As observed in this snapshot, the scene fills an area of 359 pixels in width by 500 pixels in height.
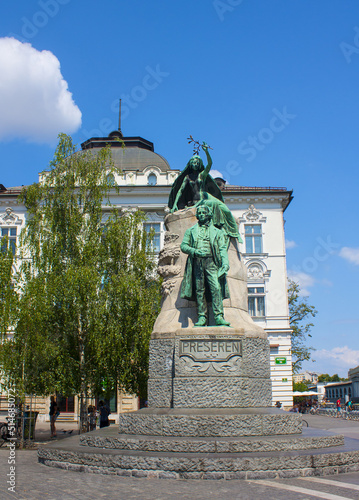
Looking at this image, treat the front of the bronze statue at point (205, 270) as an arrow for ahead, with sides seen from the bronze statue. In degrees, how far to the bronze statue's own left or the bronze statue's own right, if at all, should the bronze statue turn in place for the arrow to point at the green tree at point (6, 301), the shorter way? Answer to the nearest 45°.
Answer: approximately 135° to the bronze statue's own right

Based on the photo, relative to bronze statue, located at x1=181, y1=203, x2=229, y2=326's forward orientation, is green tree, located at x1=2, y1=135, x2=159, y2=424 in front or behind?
behind

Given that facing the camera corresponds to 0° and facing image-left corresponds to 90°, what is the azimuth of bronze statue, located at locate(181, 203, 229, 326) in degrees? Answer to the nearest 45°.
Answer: approximately 0°

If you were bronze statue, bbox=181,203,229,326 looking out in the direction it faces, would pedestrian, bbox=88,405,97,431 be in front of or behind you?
behind
